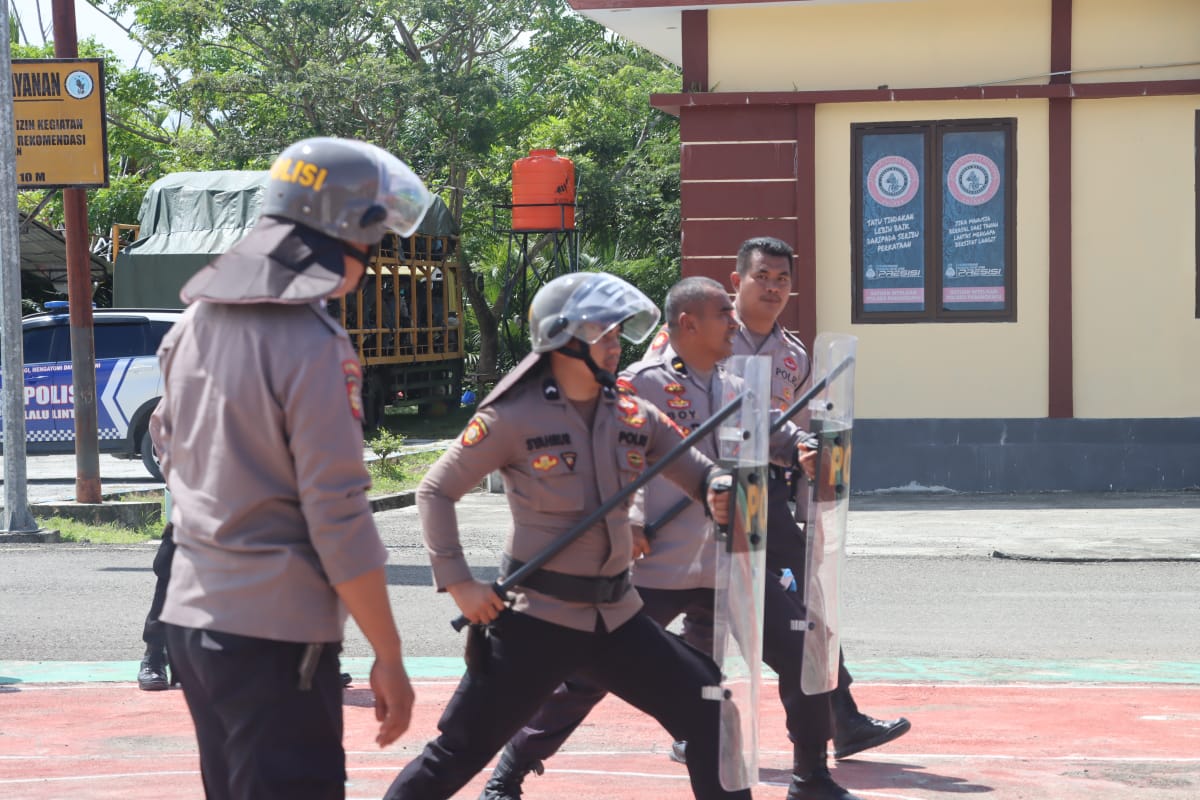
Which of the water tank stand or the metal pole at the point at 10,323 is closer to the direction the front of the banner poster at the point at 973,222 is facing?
the metal pole

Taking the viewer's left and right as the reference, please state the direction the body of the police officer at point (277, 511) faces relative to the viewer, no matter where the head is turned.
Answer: facing away from the viewer and to the right of the viewer

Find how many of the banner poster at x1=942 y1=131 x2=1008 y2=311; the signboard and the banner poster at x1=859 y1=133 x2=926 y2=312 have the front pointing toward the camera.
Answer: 3

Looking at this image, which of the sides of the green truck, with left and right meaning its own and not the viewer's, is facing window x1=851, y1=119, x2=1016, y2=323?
back

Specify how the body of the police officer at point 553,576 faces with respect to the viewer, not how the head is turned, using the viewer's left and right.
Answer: facing the viewer and to the right of the viewer

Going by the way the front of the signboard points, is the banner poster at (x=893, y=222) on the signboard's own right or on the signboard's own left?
on the signboard's own left

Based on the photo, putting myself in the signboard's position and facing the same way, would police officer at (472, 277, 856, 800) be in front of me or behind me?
in front

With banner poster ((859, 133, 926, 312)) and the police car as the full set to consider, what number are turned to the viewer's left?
1

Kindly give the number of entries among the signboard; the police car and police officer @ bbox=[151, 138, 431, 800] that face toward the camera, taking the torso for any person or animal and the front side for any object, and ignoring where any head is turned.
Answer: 1

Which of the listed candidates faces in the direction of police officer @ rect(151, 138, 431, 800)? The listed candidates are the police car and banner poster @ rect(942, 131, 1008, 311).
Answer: the banner poster

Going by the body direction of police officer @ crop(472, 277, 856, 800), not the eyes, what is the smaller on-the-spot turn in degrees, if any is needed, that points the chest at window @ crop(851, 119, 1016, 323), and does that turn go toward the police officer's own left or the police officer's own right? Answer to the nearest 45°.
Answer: approximately 135° to the police officer's own left

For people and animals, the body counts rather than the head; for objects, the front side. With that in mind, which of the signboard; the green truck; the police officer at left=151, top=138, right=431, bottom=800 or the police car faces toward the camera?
the signboard

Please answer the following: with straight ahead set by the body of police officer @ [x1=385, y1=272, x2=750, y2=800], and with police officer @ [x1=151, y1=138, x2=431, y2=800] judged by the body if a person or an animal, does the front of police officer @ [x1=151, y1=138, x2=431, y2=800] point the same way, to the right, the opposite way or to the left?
to the left

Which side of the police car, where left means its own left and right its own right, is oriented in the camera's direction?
left

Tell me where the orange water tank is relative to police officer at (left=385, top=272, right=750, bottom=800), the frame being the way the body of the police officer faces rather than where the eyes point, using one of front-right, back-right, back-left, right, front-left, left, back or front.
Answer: back-left

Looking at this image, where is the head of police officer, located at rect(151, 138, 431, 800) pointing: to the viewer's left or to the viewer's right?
to the viewer's right

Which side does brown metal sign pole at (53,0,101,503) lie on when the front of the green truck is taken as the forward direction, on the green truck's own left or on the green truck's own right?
on the green truck's own left
